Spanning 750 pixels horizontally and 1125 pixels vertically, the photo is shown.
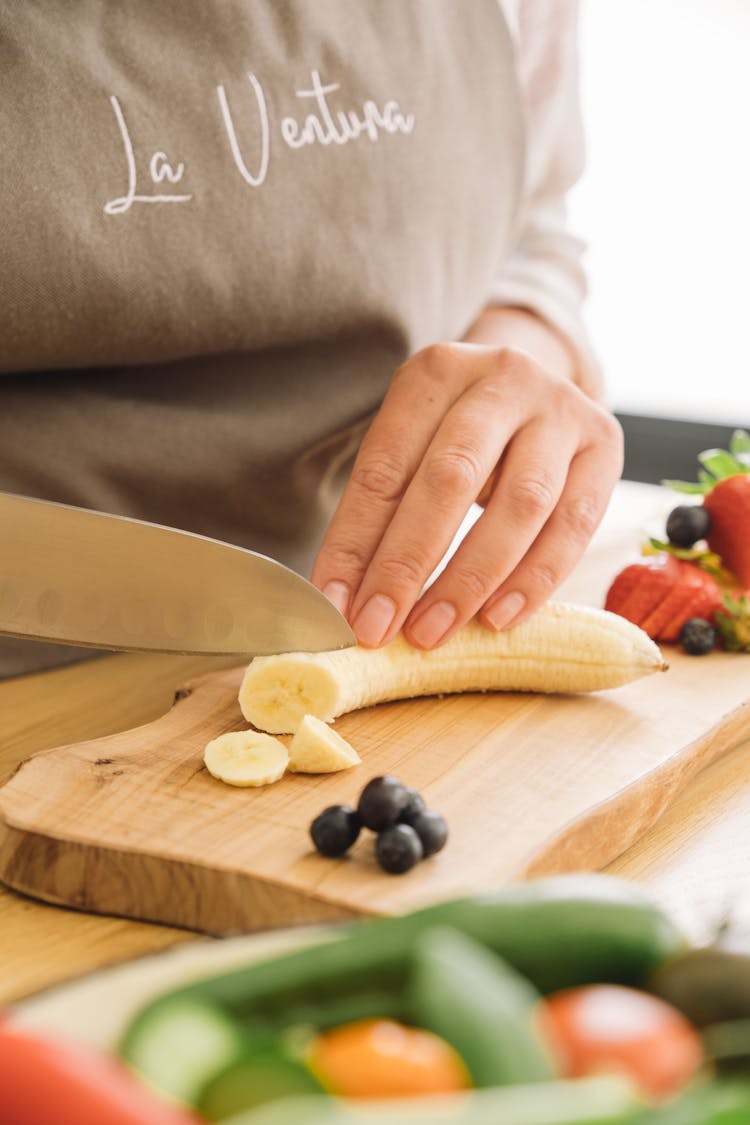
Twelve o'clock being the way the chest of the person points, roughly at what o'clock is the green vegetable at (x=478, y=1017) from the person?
The green vegetable is roughly at 12 o'clock from the person.

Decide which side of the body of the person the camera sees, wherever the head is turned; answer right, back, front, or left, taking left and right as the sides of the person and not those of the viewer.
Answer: front

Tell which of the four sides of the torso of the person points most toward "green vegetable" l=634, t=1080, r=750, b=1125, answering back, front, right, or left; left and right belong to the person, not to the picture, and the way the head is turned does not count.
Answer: front

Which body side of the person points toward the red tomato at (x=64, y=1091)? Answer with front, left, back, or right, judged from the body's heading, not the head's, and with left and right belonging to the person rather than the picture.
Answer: front

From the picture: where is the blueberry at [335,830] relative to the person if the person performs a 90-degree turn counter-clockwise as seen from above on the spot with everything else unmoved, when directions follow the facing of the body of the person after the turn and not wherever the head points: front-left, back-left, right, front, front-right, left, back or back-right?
right

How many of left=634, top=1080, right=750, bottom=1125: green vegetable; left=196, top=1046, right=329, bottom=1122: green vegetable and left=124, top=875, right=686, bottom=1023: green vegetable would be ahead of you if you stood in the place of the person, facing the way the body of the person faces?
3

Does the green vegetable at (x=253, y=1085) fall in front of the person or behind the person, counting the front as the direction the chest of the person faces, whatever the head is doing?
in front

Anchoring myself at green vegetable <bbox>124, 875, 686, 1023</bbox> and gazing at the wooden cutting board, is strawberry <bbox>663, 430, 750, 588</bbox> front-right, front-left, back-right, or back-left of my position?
front-right

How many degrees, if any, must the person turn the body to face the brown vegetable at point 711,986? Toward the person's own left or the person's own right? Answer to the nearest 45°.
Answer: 0° — they already face it

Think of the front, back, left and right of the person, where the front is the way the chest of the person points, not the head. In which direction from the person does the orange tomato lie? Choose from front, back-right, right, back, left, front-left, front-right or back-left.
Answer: front

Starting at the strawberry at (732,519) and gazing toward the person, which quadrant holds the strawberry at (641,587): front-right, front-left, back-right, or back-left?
front-left

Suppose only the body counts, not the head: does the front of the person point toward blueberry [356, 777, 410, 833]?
yes
